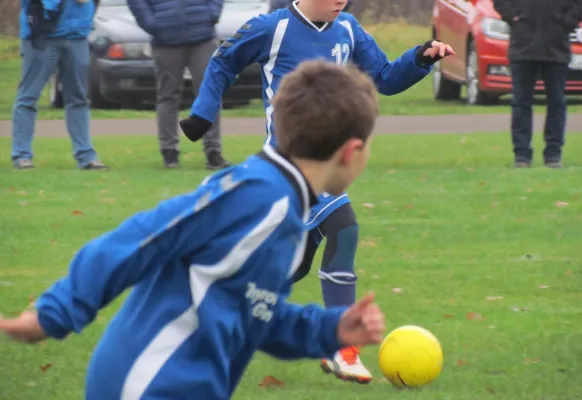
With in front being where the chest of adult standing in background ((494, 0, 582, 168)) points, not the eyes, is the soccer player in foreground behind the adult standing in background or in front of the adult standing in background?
in front

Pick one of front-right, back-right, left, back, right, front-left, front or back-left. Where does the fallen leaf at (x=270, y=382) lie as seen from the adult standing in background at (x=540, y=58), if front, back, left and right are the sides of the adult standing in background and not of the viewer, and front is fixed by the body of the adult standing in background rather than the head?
front

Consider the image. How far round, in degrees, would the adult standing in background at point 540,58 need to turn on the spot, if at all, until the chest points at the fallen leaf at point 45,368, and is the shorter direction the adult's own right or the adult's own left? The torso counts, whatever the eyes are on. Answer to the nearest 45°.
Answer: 0° — they already face it

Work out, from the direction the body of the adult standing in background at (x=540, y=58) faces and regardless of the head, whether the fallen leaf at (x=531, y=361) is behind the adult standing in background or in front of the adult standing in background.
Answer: in front

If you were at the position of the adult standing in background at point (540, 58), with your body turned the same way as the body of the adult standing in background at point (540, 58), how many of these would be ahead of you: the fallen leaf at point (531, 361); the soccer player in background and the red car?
2

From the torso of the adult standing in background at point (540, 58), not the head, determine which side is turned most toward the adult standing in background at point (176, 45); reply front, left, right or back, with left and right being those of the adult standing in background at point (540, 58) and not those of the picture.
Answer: right

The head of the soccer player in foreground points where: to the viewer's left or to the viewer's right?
to the viewer's right

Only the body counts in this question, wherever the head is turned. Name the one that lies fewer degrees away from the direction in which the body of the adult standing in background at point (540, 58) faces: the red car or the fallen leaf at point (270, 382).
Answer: the fallen leaf

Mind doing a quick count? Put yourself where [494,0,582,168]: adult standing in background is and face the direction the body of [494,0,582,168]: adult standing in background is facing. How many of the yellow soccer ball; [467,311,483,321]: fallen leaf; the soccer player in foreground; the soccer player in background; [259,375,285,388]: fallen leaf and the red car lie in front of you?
5

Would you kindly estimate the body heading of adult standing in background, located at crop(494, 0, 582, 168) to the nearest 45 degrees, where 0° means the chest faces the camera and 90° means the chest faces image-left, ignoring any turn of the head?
approximately 0°

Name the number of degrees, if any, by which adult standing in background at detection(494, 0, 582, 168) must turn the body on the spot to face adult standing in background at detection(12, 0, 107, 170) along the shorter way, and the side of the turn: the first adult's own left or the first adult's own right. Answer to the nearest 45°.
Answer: approximately 90° to the first adult's own right

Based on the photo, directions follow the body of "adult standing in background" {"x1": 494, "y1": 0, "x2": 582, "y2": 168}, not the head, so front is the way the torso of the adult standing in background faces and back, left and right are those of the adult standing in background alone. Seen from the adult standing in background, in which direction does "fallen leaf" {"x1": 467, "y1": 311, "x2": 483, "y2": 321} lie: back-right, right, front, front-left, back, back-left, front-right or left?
front
